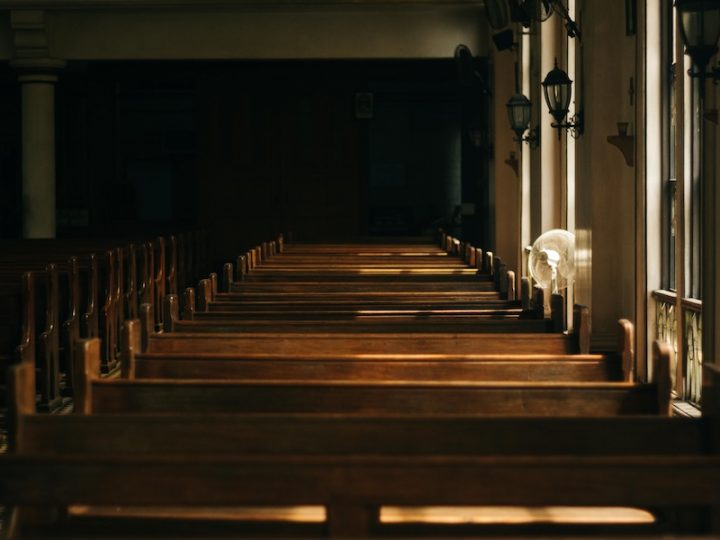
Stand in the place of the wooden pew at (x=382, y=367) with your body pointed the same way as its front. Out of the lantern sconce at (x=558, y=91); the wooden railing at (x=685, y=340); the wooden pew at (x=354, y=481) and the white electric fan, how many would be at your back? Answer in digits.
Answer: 1

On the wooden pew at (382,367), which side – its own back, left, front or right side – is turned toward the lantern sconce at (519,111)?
front

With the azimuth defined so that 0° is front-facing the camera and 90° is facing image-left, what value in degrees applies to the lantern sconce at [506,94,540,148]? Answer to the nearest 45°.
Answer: approximately 90°

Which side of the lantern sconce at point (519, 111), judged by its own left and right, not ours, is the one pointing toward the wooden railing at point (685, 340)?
left

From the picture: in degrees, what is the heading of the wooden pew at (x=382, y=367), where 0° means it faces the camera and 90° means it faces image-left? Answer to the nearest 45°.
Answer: approximately 180°

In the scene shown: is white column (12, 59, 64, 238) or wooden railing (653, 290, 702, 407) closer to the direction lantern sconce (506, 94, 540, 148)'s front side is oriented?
the white column

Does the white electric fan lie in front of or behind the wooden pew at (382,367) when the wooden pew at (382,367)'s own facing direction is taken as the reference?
in front

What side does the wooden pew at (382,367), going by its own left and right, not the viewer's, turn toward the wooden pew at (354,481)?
back

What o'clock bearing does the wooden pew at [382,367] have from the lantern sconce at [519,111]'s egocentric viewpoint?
The wooden pew is roughly at 9 o'clock from the lantern sconce.

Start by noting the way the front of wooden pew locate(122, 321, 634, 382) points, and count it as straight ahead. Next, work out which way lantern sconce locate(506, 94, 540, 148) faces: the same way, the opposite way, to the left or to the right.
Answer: to the left

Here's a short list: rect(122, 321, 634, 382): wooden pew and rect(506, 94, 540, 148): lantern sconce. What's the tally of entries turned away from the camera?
1

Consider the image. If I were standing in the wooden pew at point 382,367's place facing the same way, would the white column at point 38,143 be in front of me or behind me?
in front
